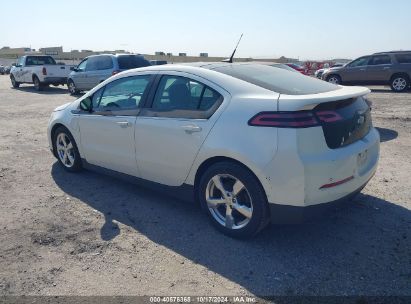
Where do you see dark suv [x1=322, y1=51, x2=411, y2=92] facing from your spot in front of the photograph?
facing to the left of the viewer

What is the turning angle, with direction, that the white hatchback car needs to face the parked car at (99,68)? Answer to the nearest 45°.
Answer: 0° — it already faces it

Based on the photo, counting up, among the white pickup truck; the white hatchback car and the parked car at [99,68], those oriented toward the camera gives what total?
0

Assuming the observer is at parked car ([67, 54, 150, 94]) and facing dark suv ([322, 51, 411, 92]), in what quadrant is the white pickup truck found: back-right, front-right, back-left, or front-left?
back-left

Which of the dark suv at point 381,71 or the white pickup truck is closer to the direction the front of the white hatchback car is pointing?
the white pickup truck

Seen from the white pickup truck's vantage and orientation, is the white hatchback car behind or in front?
behind

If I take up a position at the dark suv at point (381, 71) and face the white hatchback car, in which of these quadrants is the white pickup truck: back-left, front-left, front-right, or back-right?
front-right

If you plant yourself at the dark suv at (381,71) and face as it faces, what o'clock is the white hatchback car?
The white hatchback car is roughly at 9 o'clock from the dark suv.

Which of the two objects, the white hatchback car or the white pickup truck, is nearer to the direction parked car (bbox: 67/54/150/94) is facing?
the white pickup truck

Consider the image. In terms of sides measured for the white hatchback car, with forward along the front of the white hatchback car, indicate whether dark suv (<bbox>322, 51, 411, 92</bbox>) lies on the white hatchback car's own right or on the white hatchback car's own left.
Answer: on the white hatchback car's own right

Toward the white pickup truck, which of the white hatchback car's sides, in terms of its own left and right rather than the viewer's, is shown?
front

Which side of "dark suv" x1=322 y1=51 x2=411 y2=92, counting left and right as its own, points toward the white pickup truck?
front

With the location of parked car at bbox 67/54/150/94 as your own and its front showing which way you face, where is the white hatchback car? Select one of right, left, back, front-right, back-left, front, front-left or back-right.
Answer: back-left

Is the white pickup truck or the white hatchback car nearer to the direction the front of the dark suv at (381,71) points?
the white pickup truck

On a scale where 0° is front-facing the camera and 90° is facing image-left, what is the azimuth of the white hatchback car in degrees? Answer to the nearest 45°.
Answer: approximately 135°

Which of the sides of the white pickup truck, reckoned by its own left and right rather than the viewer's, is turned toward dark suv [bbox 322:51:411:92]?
back

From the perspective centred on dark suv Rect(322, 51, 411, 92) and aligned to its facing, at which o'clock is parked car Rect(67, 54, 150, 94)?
The parked car is roughly at 11 o'clock from the dark suv.

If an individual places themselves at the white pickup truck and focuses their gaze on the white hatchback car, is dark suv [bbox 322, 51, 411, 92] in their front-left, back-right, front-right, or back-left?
front-left
